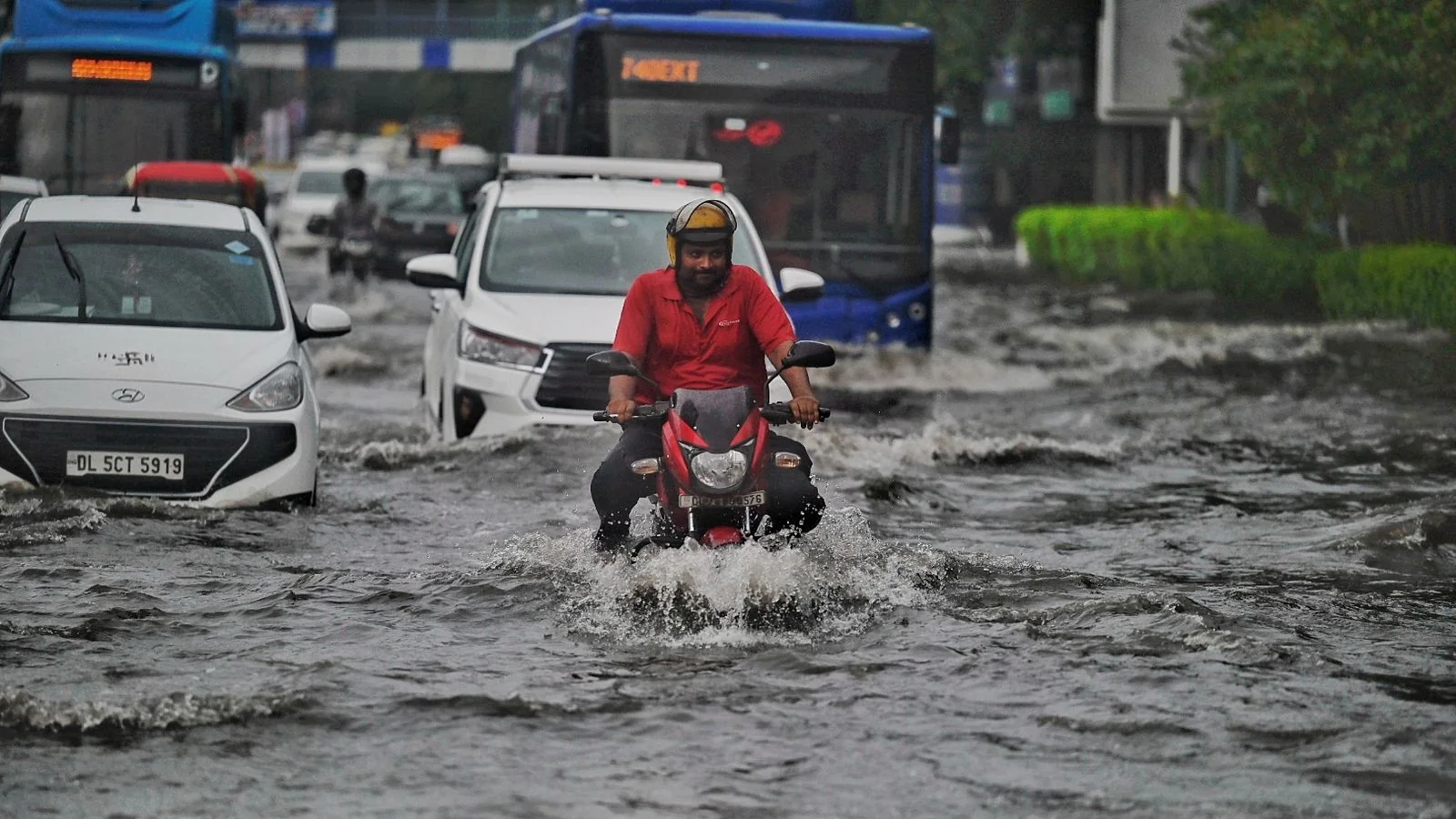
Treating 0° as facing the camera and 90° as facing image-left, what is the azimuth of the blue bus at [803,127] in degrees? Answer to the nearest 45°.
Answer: approximately 0°

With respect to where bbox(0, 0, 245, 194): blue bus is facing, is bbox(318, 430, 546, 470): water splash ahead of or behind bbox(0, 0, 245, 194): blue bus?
ahead

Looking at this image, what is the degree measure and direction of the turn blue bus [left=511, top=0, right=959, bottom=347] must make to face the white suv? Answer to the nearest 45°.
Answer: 0° — it already faces it

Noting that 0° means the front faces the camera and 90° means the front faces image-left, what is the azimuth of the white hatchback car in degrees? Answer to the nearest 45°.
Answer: approximately 0°

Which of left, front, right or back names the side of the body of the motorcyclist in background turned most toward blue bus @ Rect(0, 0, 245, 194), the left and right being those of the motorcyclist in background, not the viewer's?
right
